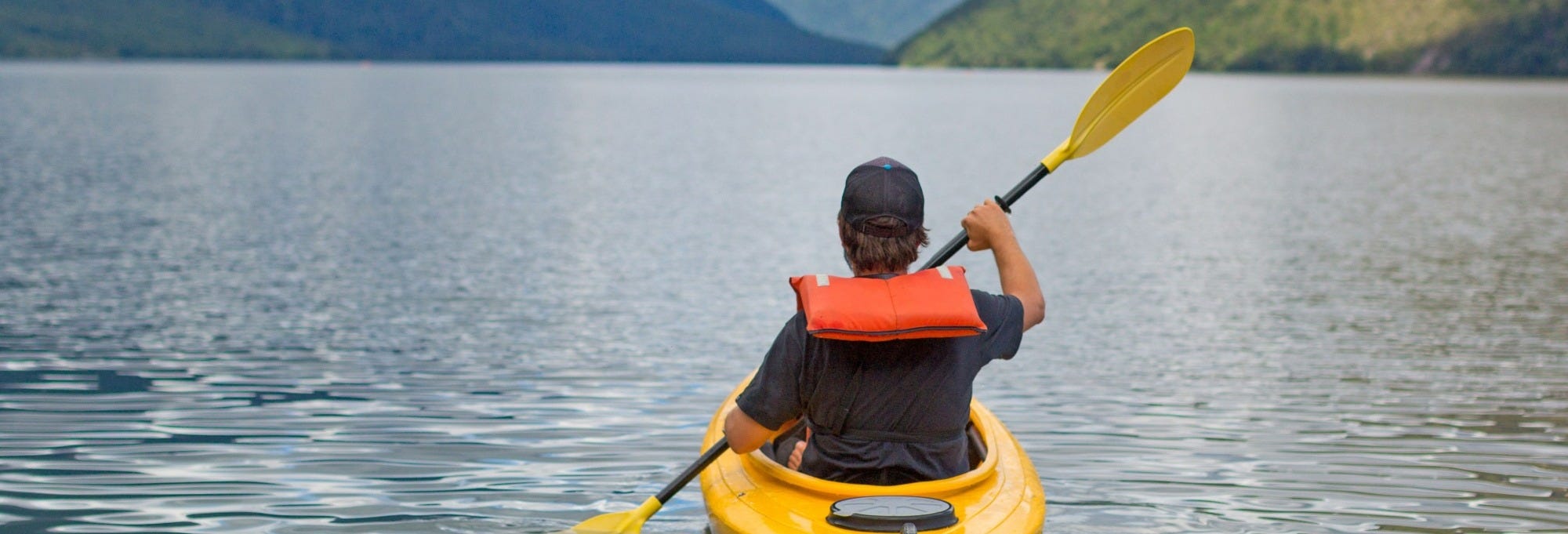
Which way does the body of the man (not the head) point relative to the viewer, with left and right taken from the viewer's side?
facing away from the viewer

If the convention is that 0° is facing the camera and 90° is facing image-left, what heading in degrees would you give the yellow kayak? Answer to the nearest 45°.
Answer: approximately 180°

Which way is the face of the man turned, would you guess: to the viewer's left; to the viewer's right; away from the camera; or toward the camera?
away from the camera
